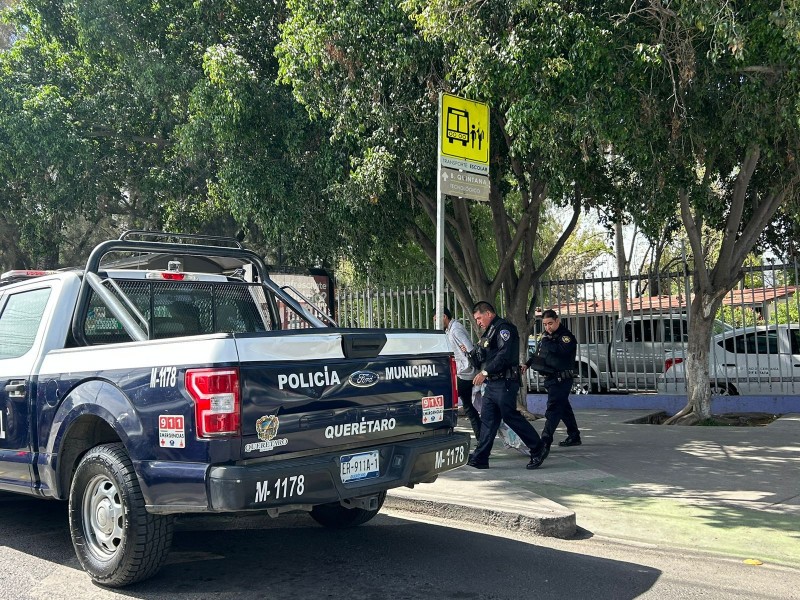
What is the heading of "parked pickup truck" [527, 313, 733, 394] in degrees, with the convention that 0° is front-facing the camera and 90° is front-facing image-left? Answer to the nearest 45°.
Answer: approximately 270°

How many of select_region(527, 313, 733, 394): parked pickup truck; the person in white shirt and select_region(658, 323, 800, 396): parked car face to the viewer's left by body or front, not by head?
1

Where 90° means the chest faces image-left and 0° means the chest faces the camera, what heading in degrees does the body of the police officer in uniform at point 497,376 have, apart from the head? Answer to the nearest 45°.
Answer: approximately 90°

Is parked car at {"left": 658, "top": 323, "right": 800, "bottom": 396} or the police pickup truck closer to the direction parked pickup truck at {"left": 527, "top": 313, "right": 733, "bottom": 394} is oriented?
the parked car

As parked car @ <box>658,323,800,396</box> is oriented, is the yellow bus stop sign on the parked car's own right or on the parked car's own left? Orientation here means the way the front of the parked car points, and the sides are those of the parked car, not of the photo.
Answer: on the parked car's own right

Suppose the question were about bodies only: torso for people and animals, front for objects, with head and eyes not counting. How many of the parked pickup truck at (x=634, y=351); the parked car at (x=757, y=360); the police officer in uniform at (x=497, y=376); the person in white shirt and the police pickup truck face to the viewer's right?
2

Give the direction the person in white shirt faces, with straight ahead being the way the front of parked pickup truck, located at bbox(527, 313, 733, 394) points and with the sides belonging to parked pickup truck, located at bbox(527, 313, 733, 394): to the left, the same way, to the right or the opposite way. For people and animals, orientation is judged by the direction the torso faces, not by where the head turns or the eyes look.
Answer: the opposite way

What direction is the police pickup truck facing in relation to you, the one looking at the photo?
facing away from the viewer and to the left of the viewer

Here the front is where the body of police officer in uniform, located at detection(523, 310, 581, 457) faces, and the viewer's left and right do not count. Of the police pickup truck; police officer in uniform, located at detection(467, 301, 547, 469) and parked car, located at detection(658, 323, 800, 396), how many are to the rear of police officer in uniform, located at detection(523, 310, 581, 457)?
1

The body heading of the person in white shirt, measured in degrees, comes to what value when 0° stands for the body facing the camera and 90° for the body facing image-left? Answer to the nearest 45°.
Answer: approximately 90°
